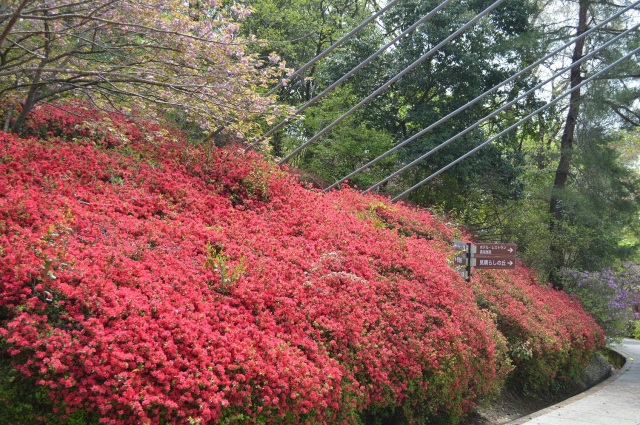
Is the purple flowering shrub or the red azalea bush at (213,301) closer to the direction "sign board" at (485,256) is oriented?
the red azalea bush

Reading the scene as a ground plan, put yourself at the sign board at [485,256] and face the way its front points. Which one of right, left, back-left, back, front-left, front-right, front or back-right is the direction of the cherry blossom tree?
front-right

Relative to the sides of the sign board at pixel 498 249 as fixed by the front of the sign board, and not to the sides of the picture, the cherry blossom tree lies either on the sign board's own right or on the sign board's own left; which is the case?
on the sign board's own right

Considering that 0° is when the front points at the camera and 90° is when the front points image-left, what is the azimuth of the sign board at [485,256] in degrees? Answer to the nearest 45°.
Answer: approximately 0°

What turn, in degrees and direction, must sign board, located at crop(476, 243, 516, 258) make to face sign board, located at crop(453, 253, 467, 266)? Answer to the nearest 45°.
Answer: approximately 90° to its right

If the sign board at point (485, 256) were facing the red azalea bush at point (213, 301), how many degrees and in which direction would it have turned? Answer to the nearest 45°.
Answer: approximately 45° to its right

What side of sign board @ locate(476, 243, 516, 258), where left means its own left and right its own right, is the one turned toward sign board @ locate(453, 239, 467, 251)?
right
